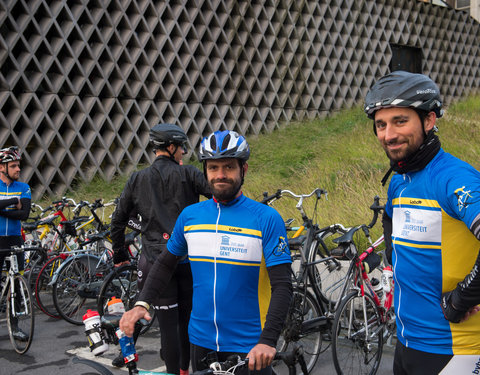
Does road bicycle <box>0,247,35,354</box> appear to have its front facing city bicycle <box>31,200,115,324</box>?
no

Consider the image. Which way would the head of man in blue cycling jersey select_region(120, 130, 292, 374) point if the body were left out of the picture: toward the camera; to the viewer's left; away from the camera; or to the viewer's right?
toward the camera

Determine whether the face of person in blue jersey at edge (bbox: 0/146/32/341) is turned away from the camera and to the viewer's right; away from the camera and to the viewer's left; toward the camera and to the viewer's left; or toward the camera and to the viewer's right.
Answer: toward the camera and to the viewer's right

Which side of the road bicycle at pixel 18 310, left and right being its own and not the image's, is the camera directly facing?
front

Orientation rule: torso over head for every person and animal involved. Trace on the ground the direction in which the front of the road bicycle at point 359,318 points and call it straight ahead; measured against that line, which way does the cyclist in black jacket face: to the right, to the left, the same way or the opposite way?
the same way

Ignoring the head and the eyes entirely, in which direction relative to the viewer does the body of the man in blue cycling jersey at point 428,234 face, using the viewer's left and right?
facing the viewer and to the left of the viewer

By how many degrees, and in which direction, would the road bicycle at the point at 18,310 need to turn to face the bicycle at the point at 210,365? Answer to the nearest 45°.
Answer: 0° — it already faces it

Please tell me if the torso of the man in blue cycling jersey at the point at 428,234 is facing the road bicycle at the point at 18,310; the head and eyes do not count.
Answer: no

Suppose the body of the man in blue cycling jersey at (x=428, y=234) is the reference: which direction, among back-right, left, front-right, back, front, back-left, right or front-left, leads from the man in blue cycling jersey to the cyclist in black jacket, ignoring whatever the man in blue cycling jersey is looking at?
right
